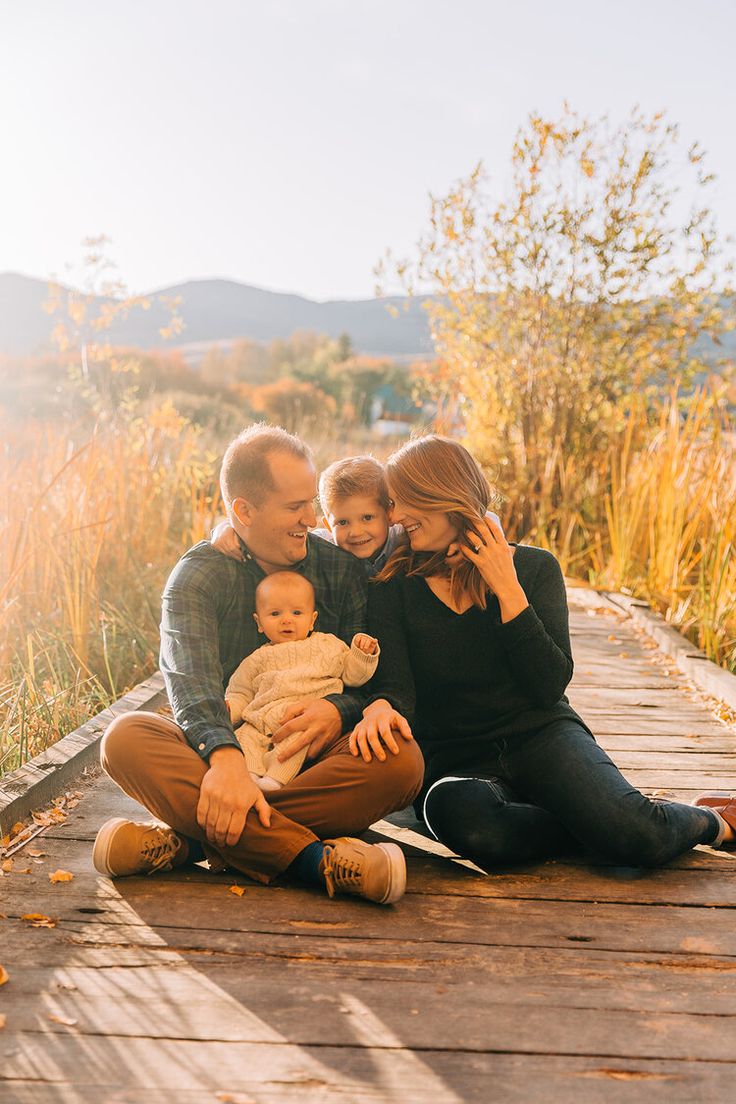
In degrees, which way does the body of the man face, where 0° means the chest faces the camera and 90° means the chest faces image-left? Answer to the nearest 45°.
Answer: approximately 0°

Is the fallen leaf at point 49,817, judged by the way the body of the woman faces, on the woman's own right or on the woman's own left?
on the woman's own right

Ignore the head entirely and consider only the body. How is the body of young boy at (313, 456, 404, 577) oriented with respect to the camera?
toward the camera

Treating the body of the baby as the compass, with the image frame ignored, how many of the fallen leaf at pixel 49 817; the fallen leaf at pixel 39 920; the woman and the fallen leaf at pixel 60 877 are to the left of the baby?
1

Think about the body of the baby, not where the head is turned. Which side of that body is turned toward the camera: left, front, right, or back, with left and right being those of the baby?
front

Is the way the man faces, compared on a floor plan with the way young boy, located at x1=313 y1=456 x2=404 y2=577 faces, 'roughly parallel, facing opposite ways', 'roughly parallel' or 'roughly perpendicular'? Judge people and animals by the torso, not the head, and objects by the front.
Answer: roughly parallel

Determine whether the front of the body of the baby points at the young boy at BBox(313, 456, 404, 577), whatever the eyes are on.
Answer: no

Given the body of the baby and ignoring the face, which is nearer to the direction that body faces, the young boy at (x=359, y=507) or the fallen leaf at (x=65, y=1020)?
the fallen leaf

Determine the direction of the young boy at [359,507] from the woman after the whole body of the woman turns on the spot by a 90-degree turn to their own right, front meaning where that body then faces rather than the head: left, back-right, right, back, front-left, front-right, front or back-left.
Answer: front-right

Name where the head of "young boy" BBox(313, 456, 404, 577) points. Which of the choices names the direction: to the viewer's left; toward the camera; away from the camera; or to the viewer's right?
toward the camera

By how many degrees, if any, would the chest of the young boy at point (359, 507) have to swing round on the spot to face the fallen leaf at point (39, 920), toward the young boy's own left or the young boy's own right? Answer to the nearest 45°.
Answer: approximately 45° to the young boy's own right

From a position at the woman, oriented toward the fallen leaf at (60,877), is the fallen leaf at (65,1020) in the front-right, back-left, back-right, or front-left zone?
front-left

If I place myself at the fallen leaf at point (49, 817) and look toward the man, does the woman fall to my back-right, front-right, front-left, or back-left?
front-left

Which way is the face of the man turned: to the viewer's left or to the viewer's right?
to the viewer's right

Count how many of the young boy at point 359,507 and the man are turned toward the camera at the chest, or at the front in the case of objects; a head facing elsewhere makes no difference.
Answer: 2

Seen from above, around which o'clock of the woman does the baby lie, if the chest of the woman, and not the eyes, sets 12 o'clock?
The baby is roughly at 3 o'clock from the woman.

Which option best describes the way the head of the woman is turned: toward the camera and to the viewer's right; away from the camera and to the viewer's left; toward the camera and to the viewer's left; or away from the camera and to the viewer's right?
toward the camera and to the viewer's left
